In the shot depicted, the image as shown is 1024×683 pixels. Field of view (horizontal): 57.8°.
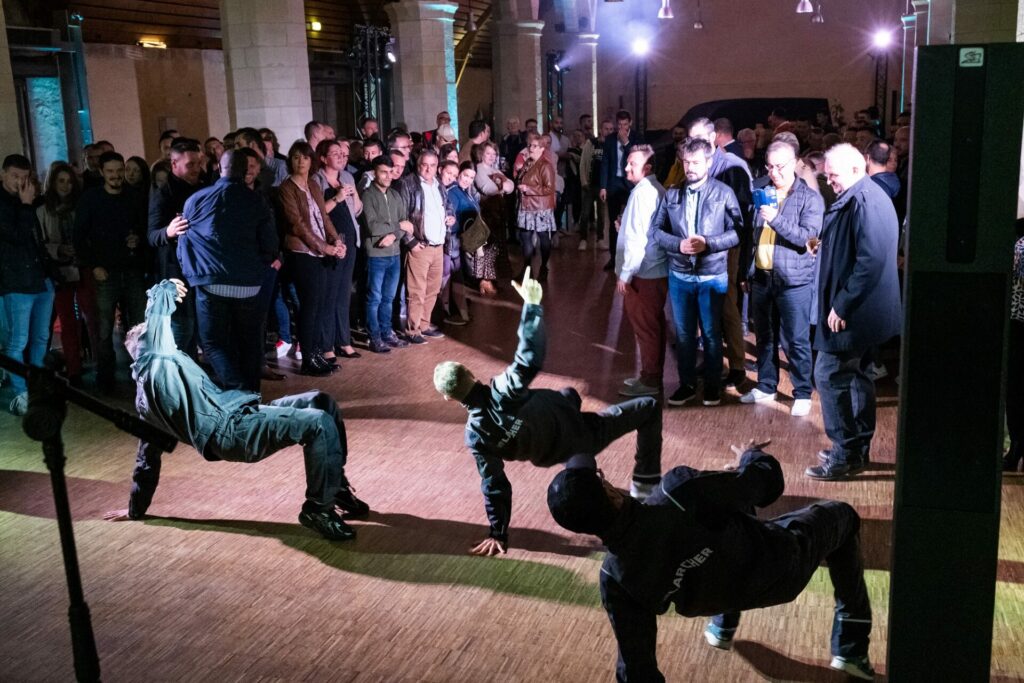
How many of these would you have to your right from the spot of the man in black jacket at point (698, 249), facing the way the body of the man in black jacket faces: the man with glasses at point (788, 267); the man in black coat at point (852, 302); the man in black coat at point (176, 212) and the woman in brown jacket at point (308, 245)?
2

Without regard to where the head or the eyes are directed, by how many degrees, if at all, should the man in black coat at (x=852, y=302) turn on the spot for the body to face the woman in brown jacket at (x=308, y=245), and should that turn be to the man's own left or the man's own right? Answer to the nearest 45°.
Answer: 0° — they already face them

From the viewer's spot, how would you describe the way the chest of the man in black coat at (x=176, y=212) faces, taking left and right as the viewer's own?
facing the viewer and to the right of the viewer

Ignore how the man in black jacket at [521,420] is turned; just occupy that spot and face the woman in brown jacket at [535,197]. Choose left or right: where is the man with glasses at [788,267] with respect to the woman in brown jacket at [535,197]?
right

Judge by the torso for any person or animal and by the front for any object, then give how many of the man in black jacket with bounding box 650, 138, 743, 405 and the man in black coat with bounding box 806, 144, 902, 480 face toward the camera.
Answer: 1

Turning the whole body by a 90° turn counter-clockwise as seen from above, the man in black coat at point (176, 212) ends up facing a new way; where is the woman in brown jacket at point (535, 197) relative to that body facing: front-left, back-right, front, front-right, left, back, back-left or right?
front

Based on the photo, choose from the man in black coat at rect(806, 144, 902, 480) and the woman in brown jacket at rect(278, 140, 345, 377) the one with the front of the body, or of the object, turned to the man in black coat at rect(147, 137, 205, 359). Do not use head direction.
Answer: the man in black coat at rect(806, 144, 902, 480)

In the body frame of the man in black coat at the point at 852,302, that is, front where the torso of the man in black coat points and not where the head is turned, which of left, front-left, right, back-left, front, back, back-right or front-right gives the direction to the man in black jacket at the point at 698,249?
front-right

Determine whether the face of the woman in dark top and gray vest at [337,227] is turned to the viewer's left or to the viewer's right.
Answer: to the viewer's right

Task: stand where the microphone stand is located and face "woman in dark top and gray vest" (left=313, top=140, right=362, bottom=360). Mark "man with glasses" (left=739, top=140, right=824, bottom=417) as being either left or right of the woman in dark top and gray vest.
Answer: right

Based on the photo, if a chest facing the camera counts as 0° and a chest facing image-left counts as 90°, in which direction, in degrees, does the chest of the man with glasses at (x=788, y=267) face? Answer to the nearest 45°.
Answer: approximately 45°

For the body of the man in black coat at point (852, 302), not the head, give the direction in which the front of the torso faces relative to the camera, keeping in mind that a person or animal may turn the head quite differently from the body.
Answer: to the viewer's left

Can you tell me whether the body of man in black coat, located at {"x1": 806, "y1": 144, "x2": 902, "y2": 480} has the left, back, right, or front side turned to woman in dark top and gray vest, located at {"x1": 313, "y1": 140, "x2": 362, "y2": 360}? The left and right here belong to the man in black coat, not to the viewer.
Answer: front

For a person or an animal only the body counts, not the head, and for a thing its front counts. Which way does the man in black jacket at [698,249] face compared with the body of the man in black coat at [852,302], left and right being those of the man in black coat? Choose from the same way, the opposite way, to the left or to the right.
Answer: to the left
